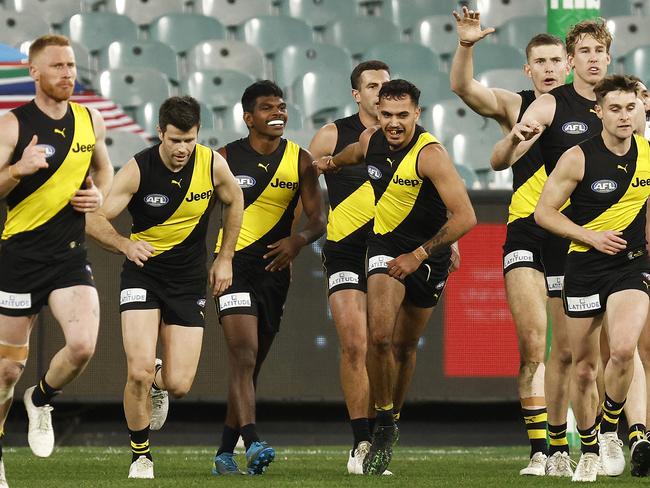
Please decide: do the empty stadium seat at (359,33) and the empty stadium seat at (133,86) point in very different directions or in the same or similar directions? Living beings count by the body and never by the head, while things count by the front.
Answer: same or similar directions

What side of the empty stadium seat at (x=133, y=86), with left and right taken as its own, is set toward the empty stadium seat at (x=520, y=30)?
left

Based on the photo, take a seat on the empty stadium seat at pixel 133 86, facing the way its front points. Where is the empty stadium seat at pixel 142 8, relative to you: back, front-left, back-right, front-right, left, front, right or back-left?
back

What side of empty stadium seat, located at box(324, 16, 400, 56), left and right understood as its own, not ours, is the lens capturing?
front

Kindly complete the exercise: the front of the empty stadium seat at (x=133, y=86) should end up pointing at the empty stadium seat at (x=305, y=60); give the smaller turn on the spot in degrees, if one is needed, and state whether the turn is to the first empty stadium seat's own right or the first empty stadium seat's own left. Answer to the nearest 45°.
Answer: approximately 90° to the first empty stadium seat's own left

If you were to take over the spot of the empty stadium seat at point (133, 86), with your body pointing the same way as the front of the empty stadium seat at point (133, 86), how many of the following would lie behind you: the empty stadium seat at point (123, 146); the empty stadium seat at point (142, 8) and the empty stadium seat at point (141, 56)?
2

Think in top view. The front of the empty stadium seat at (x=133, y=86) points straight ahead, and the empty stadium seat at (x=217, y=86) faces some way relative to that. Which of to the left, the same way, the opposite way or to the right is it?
the same way

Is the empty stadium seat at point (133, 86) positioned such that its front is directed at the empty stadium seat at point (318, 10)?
no

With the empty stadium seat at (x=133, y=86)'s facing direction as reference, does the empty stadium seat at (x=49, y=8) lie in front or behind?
behind

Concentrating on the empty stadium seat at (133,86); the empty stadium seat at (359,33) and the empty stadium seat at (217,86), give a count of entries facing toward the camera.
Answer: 3

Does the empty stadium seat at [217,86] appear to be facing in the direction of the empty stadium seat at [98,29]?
no

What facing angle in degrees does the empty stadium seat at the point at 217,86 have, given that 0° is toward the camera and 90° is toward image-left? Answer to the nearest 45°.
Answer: approximately 0°

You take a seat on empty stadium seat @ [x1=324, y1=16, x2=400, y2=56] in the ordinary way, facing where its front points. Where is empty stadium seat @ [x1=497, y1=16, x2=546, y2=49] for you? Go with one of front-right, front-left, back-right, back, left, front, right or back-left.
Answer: left

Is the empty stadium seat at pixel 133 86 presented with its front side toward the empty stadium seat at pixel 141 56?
no

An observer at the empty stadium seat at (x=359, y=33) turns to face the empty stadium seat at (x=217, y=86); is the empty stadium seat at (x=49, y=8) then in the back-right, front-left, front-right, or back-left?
front-right

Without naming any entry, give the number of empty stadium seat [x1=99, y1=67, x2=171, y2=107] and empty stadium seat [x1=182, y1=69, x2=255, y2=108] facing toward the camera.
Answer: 2

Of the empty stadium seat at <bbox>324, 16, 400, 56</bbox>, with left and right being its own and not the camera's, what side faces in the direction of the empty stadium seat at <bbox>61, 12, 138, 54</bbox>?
right

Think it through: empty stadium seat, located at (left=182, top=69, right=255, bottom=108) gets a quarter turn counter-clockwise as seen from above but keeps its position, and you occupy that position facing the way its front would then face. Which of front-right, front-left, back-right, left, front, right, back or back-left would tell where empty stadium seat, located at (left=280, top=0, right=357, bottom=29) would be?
front-left

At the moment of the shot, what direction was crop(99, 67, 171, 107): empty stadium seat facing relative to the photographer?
facing the viewer
